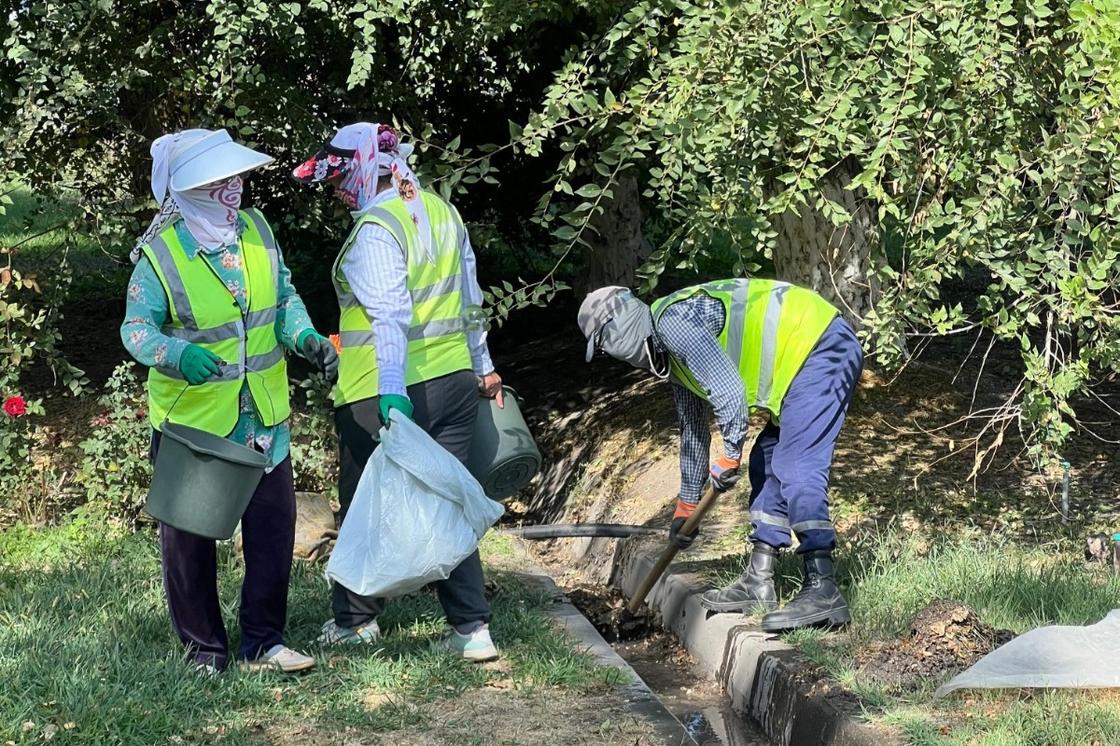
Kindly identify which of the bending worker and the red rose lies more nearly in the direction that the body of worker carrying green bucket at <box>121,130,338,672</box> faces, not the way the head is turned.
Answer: the bending worker

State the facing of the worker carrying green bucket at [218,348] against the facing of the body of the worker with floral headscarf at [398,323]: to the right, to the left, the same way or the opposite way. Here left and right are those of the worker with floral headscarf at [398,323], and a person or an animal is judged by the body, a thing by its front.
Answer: the opposite way

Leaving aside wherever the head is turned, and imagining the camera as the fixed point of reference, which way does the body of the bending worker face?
to the viewer's left

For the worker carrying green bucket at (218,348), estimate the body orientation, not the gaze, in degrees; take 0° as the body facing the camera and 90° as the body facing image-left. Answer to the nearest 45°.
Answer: approximately 315°

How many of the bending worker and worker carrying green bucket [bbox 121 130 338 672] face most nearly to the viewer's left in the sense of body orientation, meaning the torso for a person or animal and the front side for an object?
1

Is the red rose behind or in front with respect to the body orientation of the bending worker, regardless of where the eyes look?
in front

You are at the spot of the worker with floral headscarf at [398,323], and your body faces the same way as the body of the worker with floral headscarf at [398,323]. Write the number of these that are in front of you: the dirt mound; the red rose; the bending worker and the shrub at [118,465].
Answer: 2

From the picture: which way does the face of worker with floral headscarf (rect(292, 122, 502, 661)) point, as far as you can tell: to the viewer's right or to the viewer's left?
to the viewer's left

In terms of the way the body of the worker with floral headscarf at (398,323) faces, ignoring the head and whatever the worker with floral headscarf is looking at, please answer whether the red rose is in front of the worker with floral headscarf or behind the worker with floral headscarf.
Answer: in front

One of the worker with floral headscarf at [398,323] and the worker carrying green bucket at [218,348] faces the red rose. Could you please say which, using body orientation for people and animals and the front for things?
the worker with floral headscarf at [398,323]
